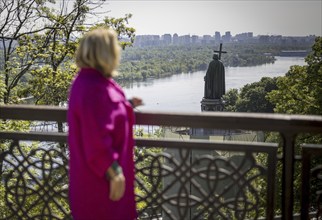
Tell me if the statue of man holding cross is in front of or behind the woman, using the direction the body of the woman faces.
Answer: in front

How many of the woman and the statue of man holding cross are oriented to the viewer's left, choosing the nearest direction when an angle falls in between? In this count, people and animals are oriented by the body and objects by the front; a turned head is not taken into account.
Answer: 0

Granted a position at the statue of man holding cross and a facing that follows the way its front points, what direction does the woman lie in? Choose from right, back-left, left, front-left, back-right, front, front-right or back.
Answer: back

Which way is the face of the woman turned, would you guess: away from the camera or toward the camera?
away from the camera

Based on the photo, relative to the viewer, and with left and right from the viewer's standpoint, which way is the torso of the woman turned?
facing away from the viewer and to the right of the viewer

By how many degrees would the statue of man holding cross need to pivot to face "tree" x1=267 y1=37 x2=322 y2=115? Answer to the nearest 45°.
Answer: approximately 90° to its right

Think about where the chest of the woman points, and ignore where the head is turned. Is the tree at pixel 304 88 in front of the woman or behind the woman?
in front

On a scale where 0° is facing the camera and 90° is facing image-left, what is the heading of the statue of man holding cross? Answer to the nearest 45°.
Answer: approximately 180°
